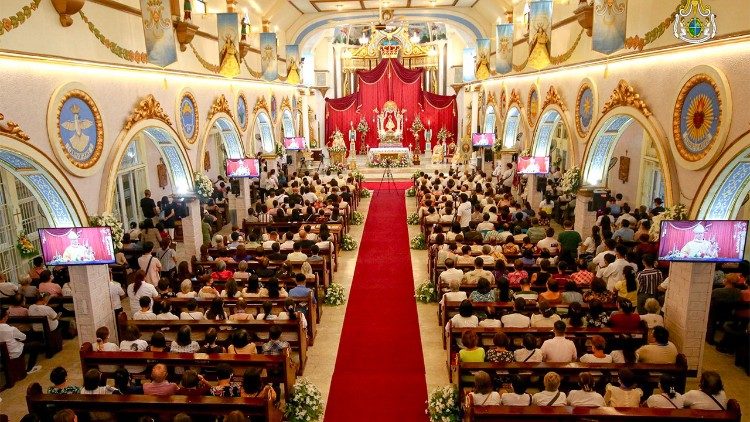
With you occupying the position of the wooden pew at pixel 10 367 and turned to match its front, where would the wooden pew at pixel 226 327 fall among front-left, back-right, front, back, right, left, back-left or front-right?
right

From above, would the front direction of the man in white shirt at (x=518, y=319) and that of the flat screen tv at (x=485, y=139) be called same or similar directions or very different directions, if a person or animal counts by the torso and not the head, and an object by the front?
very different directions

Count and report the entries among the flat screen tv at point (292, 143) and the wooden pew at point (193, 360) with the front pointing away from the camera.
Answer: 1

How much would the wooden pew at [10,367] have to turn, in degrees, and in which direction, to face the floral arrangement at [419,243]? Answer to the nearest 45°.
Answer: approximately 45° to its right

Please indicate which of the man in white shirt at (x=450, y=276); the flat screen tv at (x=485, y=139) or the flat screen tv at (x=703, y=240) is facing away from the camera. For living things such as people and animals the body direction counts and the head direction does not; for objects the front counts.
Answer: the man in white shirt

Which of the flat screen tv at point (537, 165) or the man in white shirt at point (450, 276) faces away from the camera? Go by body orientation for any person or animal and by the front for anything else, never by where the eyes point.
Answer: the man in white shirt

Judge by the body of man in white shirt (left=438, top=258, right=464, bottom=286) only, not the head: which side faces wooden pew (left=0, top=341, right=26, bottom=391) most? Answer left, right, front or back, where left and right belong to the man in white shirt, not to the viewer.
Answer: left

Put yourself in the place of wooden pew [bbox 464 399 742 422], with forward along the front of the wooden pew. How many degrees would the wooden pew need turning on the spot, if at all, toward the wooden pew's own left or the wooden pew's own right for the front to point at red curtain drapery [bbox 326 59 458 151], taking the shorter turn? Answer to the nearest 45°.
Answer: approximately 45° to the wooden pew's own left

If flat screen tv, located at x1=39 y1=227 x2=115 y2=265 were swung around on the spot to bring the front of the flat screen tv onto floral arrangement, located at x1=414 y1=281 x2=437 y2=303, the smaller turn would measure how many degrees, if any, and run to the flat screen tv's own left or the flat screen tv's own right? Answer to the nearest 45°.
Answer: approximately 90° to the flat screen tv's own left

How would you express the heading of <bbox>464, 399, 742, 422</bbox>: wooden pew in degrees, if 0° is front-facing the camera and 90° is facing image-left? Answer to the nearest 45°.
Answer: approximately 180°

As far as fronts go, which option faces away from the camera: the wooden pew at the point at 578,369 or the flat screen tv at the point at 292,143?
the wooden pew

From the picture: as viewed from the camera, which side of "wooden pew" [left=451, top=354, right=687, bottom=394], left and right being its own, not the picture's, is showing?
back

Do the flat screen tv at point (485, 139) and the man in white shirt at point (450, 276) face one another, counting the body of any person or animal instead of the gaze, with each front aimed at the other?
yes

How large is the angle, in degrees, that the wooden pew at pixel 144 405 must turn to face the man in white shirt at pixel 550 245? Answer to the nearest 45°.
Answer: approximately 90° to its right

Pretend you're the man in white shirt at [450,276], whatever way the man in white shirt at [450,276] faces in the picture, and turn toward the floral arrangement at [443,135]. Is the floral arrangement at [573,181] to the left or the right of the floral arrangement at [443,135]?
right

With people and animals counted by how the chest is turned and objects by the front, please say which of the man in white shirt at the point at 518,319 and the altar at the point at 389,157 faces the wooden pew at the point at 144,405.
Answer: the altar
